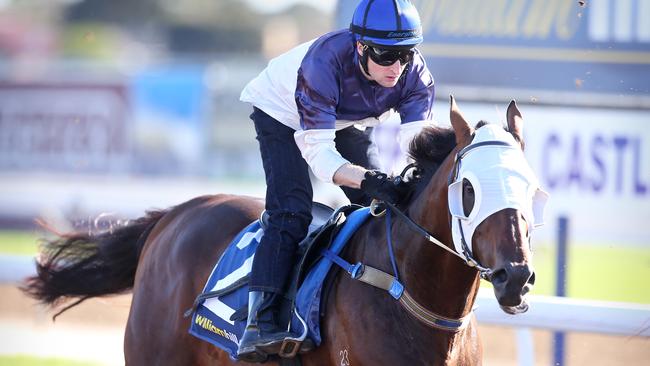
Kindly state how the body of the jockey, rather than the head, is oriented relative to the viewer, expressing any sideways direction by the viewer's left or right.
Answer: facing the viewer and to the right of the viewer

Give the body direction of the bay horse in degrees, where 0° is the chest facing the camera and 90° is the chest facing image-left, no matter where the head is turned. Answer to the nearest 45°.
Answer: approximately 315°
